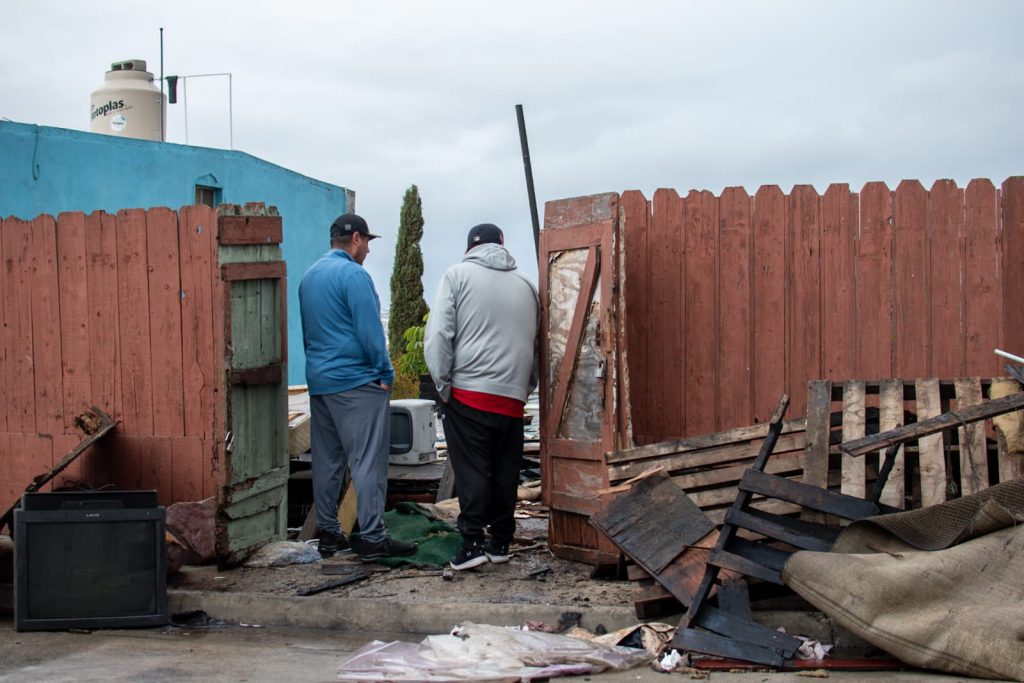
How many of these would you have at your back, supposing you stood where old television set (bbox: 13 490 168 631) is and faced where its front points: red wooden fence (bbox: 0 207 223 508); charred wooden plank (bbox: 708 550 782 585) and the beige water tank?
2

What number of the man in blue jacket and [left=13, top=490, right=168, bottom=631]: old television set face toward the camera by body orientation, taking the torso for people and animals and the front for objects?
1

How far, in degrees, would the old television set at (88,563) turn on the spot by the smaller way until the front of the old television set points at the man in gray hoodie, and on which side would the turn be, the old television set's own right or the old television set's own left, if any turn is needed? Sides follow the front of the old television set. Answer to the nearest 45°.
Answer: approximately 90° to the old television set's own left

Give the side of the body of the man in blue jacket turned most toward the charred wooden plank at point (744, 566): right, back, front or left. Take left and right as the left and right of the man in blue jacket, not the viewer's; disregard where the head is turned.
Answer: right

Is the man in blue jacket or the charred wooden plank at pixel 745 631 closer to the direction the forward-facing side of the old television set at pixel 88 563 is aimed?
the charred wooden plank

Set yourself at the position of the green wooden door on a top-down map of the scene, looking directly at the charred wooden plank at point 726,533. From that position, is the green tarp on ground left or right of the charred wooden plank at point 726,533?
left

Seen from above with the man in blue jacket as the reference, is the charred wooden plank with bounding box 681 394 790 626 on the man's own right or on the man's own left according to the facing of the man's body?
on the man's own right

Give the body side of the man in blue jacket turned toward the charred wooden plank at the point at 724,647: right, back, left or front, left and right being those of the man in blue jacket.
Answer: right

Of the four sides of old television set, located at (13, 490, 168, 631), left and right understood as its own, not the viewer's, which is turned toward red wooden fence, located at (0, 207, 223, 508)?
back

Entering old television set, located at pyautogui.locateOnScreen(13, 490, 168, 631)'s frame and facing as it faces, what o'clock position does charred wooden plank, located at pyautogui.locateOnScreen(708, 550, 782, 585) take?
The charred wooden plank is roughly at 10 o'clock from the old television set.

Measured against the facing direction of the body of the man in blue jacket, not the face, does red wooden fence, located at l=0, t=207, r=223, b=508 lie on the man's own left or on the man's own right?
on the man's own left

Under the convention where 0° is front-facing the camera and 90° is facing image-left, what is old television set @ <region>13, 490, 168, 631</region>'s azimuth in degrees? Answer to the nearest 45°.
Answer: approximately 0°

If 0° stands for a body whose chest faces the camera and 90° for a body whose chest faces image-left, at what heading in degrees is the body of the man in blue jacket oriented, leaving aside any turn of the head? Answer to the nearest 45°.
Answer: approximately 225°
